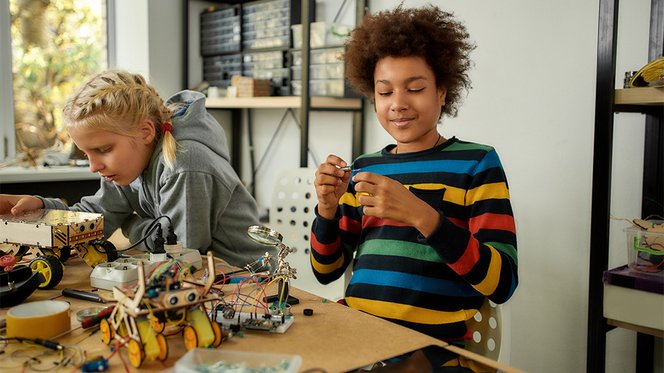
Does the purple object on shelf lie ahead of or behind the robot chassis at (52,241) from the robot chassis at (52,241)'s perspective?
ahead

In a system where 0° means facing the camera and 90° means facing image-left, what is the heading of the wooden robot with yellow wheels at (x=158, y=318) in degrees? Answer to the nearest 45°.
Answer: approximately 315°

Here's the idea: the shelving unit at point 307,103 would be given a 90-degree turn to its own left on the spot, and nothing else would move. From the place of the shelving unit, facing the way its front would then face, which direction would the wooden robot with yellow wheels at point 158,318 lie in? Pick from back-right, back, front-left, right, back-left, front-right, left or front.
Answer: right

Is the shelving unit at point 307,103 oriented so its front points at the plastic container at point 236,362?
yes

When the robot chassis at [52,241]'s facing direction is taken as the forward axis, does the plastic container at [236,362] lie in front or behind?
in front

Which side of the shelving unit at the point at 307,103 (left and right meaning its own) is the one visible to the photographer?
front

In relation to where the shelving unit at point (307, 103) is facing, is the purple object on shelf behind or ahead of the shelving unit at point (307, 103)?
ahead

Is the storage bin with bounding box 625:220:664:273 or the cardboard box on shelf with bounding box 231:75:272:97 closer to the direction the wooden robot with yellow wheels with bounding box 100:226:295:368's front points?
the storage bin
